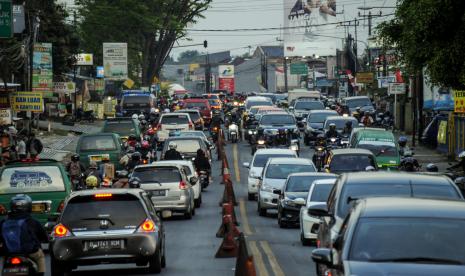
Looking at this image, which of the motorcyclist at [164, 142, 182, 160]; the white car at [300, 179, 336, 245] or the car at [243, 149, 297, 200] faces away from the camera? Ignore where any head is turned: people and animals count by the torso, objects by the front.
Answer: the motorcyclist

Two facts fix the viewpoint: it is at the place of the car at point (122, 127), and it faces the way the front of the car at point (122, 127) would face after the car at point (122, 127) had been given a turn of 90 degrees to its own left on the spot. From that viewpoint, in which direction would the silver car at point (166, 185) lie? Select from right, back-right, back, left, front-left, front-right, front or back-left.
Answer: left

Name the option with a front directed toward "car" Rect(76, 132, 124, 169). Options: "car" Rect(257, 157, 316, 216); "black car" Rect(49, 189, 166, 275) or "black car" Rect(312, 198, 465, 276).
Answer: "black car" Rect(49, 189, 166, 275)

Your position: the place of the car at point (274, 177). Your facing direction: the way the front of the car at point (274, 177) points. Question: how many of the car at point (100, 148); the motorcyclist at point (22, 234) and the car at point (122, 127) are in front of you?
1

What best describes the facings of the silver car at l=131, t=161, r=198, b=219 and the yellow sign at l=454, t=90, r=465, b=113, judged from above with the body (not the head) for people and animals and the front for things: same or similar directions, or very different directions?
very different directions

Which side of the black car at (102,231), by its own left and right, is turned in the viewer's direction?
back

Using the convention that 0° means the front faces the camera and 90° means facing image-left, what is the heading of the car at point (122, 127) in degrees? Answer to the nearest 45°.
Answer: approximately 180°

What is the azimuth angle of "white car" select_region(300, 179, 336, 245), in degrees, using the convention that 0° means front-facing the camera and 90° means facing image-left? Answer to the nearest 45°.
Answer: approximately 0°

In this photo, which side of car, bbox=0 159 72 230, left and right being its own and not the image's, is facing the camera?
back

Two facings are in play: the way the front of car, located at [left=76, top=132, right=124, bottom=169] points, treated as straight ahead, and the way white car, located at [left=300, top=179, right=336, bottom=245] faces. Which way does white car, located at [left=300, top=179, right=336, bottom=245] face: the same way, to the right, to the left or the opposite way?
the opposite way

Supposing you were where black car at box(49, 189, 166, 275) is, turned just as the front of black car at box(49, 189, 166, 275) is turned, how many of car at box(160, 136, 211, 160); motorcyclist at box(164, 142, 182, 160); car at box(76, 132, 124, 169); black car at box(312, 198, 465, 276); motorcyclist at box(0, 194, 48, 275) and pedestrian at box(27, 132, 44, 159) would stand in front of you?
4

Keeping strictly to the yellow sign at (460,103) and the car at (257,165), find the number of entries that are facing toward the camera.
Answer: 2

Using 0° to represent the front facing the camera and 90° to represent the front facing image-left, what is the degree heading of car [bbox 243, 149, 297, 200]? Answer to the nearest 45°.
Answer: approximately 0°

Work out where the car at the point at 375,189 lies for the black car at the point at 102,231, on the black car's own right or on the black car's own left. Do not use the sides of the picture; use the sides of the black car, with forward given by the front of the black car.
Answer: on the black car's own right

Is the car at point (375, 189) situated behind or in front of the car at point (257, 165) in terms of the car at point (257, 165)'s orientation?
in front

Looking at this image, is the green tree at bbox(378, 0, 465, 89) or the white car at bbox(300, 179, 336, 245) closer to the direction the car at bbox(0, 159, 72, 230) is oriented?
the green tree
